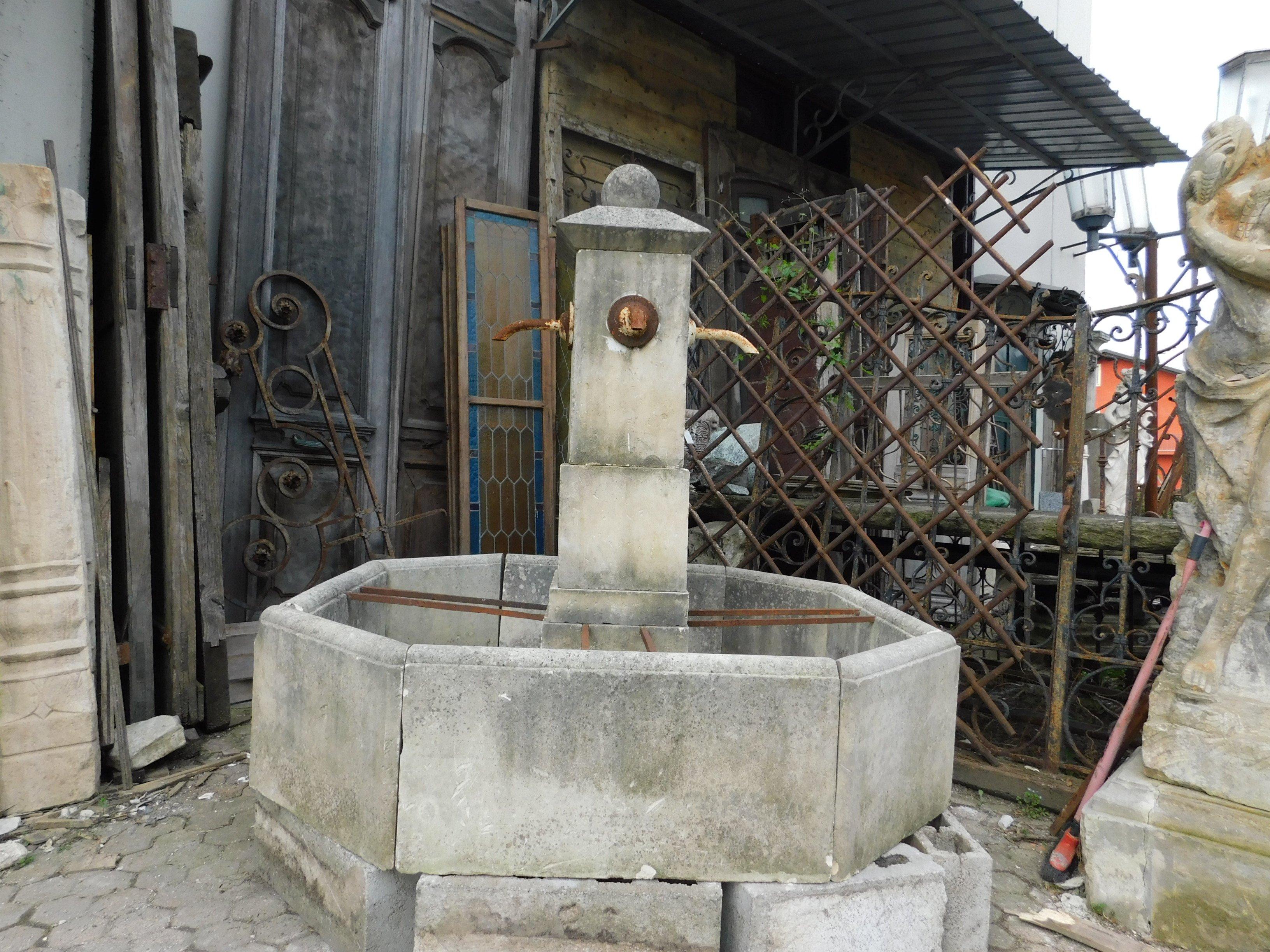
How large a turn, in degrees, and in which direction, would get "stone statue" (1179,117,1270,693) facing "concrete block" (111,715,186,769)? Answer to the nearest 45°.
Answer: approximately 45° to its right

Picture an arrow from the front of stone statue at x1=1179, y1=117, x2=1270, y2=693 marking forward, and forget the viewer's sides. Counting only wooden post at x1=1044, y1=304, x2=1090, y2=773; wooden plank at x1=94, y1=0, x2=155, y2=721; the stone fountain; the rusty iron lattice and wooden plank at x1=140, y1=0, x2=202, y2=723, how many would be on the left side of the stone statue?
0

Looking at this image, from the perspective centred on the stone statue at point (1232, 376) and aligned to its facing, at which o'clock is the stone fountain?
The stone fountain is roughly at 1 o'clock from the stone statue.

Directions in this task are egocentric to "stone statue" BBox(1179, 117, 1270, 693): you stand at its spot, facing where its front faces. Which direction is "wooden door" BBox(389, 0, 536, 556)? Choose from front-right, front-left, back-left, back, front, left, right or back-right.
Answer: right

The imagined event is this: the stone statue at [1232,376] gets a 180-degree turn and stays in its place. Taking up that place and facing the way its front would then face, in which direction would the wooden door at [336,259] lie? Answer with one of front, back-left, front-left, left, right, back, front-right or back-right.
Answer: left

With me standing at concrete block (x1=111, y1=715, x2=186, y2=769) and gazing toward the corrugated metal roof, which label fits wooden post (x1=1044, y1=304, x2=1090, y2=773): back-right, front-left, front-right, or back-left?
front-right

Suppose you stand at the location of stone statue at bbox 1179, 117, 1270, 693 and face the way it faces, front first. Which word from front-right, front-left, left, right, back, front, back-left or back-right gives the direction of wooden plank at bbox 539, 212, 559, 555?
right
